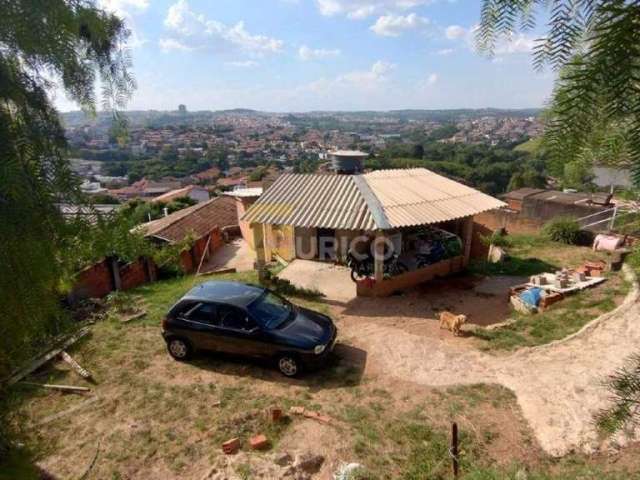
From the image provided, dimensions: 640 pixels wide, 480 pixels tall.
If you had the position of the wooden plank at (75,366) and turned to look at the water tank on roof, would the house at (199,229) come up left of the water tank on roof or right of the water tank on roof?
left

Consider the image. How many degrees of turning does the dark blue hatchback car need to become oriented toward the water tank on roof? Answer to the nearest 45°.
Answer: approximately 90° to its left

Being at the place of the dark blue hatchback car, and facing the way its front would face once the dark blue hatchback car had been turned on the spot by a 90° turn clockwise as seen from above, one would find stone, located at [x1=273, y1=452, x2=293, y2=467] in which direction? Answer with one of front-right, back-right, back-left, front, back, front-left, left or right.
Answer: front-left

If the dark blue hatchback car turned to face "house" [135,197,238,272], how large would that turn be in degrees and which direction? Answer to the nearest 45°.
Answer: approximately 135° to its left

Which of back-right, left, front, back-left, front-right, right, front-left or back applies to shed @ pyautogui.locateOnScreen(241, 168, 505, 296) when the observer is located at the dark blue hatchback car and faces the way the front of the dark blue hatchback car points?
left

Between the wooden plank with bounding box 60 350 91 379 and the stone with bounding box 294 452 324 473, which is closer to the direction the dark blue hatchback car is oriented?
the stone

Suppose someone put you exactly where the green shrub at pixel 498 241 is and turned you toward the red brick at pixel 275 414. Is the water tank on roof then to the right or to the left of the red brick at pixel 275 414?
right

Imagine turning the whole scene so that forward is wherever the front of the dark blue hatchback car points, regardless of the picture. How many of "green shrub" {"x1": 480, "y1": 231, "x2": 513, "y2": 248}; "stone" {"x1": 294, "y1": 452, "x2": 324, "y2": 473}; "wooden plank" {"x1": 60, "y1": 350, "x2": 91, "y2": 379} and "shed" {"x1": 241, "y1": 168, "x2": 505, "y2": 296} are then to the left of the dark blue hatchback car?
2

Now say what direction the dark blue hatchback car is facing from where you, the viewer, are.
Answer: facing the viewer and to the right of the viewer

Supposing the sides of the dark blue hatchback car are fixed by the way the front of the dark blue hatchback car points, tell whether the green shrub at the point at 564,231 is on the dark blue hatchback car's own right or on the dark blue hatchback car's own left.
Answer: on the dark blue hatchback car's own left

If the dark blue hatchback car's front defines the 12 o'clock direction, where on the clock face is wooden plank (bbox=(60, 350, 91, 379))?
The wooden plank is roughly at 5 o'clock from the dark blue hatchback car.

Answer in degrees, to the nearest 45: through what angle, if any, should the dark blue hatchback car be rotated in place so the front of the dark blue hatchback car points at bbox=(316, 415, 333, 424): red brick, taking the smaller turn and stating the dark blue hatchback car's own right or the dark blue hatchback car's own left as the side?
0° — it already faces it

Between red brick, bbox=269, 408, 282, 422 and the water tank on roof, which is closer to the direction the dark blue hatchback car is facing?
the red brick

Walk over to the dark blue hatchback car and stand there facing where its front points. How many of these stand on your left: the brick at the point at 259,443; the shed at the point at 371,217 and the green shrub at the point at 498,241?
2

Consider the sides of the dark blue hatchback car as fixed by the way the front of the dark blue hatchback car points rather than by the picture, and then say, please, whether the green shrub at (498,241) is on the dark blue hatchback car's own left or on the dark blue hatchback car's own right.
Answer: on the dark blue hatchback car's own left

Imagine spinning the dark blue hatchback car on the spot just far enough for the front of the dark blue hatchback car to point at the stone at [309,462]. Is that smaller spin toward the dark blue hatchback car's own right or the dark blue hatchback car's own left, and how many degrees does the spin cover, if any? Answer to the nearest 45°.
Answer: approximately 45° to the dark blue hatchback car's own right

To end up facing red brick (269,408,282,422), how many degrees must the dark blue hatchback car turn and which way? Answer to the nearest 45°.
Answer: approximately 45° to its right

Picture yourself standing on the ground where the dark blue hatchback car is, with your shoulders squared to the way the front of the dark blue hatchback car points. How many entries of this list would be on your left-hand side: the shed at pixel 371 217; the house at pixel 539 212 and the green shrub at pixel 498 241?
3
